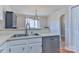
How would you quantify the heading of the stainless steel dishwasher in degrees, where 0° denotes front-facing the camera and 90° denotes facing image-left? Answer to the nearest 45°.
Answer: approximately 0°

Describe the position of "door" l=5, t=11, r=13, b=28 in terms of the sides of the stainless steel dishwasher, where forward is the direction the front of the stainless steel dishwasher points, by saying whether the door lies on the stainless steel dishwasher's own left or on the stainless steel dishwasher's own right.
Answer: on the stainless steel dishwasher's own right

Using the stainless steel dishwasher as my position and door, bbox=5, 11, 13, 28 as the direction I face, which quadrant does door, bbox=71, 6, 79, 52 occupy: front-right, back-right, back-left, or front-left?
back-right

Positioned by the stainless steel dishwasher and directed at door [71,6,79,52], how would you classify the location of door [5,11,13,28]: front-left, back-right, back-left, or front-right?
back-left
